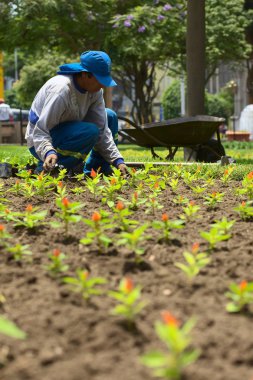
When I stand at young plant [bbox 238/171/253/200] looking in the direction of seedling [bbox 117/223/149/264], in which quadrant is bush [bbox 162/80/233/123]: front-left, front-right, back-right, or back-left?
back-right

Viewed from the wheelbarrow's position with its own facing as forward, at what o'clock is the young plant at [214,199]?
The young plant is roughly at 3 o'clock from the wheelbarrow.

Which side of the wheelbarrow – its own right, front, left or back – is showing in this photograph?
right

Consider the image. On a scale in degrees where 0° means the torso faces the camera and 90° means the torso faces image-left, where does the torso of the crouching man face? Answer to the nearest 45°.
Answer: approximately 315°

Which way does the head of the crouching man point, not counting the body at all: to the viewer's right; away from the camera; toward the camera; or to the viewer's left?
to the viewer's right

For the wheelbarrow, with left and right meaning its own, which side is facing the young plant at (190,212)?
right

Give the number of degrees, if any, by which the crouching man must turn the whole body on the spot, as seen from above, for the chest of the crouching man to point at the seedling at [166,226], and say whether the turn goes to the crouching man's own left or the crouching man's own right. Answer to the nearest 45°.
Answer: approximately 45° to the crouching man's own right

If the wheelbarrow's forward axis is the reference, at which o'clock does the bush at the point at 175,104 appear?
The bush is roughly at 9 o'clock from the wheelbarrow.

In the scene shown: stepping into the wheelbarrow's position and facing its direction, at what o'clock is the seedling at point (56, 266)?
The seedling is roughly at 3 o'clock from the wheelbarrow.
